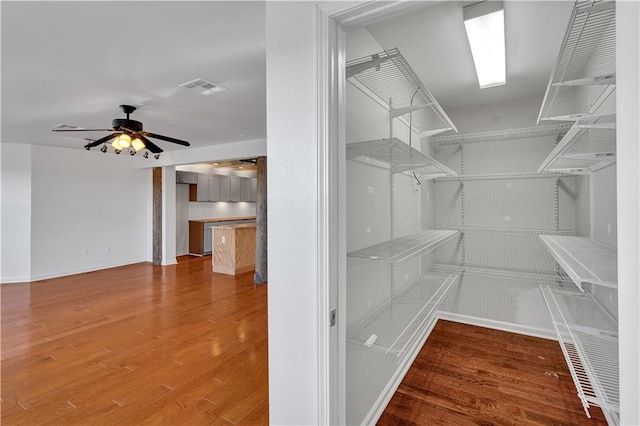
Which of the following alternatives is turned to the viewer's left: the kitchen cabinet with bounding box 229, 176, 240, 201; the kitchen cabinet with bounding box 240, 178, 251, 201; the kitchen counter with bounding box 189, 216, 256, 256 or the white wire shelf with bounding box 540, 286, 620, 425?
the white wire shelf

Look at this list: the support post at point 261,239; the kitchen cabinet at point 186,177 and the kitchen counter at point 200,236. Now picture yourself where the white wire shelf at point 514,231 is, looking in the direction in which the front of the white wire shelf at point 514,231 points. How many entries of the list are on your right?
3

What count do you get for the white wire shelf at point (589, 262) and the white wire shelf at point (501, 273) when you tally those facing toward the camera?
1

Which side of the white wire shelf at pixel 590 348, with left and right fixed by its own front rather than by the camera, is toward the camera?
left

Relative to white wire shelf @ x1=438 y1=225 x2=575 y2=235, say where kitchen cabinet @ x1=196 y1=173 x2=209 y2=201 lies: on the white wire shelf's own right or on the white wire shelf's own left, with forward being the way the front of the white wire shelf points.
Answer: on the white wire shelf's own right

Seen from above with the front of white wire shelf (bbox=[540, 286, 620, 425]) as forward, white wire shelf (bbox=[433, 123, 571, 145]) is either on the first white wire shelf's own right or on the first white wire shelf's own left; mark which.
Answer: on the first white wire shelf's own right

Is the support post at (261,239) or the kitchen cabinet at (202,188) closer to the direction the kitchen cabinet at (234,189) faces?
the support post
